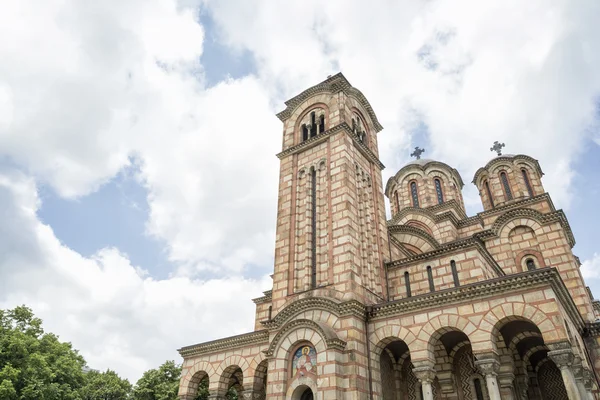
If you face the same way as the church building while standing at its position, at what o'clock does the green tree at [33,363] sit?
The green tree is roughly at 2 o'clock from the church building.

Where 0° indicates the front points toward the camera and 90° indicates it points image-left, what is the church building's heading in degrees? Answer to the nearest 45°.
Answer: approximately 45°

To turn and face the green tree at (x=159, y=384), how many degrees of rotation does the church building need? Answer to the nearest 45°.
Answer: approximately 90° to its right

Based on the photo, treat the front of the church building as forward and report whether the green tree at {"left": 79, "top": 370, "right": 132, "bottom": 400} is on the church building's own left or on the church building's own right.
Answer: on the church building's own right

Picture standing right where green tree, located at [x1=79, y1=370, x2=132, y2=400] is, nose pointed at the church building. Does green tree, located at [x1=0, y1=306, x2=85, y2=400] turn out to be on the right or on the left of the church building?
right
